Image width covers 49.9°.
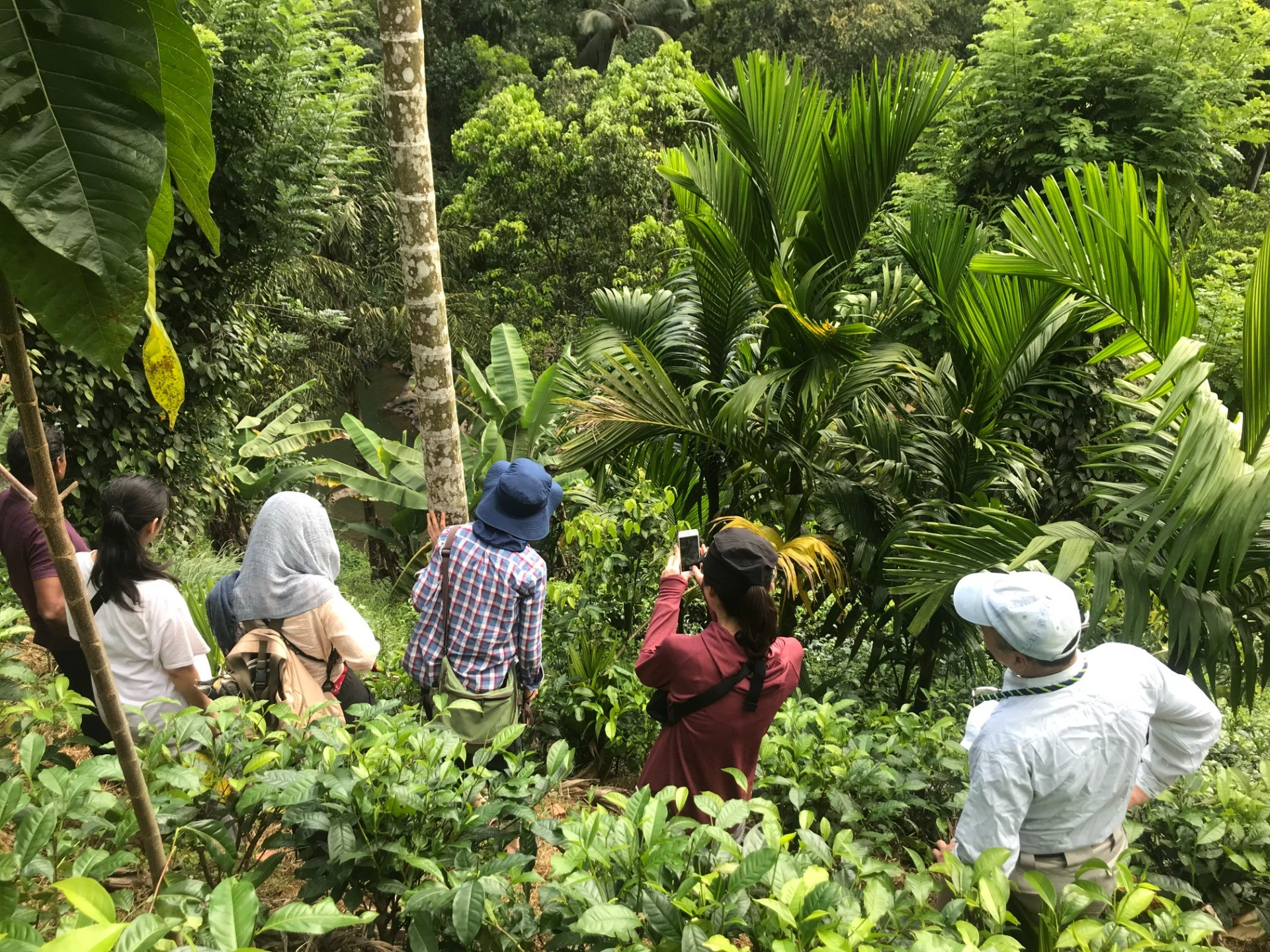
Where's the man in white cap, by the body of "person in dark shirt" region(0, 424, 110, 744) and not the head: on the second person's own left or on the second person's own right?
on the second person's own right

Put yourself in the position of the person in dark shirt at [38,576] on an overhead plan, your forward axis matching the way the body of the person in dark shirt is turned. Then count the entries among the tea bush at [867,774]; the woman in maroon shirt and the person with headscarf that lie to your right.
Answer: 3

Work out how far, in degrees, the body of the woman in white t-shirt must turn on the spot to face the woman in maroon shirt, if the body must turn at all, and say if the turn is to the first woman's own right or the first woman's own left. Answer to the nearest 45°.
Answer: approximately 90° to the first woman's own right

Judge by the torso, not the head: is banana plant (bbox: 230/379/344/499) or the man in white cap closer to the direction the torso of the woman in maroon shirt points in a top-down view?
the banana plant

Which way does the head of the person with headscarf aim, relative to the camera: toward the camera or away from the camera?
away from the camera

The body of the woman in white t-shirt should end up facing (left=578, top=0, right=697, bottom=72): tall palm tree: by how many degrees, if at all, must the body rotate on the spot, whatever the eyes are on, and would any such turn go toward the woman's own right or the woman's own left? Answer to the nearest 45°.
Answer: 0° — they already face it

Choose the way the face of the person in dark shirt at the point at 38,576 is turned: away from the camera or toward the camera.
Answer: away from the camera

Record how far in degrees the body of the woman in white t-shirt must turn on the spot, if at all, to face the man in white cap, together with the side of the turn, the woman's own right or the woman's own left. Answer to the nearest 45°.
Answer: approximately 90° to the woman's own right

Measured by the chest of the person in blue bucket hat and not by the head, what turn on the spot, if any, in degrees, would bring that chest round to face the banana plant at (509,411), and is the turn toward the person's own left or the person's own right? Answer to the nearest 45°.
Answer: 0° — they already face it

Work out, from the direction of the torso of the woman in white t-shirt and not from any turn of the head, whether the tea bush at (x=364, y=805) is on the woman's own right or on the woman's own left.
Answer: on the woman's own right

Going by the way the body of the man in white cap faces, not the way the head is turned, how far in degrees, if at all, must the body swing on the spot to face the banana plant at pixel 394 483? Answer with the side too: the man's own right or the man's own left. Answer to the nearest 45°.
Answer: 0° — they already face it

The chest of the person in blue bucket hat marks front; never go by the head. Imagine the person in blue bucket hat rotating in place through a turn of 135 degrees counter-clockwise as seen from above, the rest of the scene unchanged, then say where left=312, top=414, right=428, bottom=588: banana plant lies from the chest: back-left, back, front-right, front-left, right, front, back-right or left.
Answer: back-right

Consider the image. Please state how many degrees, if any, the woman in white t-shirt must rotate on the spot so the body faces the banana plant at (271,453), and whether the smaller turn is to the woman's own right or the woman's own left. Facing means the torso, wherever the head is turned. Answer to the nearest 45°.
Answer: approximately 45° to the woman's own left

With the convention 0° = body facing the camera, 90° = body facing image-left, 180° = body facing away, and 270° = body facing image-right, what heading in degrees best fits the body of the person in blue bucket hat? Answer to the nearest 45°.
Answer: approximately 180°
